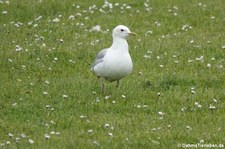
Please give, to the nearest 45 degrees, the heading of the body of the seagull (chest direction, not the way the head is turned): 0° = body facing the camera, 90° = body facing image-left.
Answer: approximately 315°
